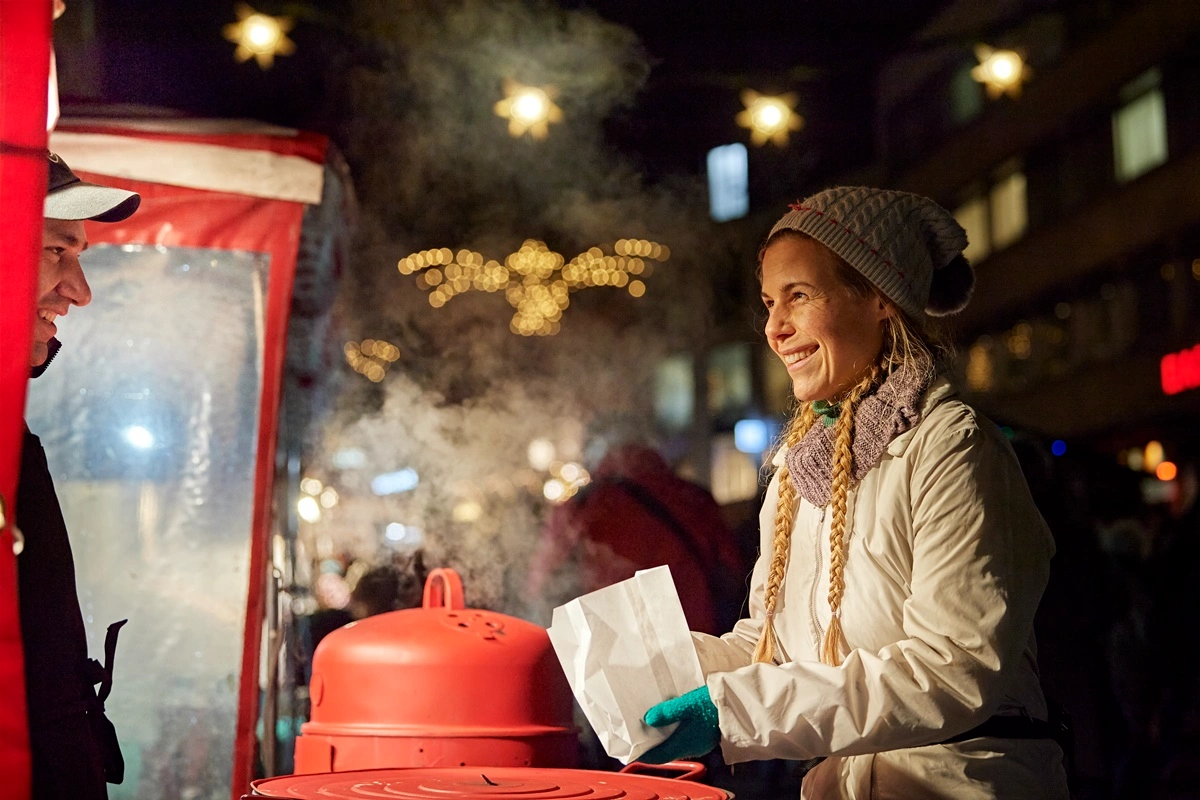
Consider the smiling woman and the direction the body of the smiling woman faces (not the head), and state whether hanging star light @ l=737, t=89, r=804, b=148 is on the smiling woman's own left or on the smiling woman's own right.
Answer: on the smiling woman's own right

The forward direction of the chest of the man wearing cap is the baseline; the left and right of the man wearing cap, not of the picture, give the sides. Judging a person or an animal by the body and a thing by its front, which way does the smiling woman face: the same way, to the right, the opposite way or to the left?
the opposite way

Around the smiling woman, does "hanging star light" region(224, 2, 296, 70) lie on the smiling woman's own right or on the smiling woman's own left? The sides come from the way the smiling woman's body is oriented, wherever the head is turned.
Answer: on the smiling woman's own right

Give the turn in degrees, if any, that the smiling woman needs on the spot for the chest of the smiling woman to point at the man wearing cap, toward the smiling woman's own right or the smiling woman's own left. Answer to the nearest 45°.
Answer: approximately 45° to the smiling woman's own right

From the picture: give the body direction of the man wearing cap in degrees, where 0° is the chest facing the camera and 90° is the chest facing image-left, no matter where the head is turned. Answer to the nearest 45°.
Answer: approximately 270°

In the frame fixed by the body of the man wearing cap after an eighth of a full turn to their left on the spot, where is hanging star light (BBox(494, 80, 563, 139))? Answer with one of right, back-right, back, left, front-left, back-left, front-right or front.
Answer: front

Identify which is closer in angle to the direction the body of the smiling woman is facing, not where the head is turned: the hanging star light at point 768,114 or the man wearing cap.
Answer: the man wearing cap

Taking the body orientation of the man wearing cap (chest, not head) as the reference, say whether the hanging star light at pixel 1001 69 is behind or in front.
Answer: in front

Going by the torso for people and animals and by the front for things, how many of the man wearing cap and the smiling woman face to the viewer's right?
1

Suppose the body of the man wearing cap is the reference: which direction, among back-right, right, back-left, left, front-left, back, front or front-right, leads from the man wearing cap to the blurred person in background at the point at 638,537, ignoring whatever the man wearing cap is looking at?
front-left

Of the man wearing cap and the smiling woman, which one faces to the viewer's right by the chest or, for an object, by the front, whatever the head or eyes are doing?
the man wearing cap

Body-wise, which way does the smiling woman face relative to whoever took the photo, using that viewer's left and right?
facing the viewer and to the left of the viewer

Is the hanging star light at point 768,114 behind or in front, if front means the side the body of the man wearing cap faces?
in front

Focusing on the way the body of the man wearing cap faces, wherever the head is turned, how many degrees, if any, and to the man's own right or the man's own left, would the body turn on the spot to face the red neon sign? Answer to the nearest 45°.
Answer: approximately 45° to the man's own left

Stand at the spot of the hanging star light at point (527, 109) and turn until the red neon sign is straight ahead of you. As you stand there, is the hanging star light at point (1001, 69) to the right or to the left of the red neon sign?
right

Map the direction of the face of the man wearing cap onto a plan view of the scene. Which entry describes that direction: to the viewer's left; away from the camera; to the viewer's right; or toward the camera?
to the viewer's right
